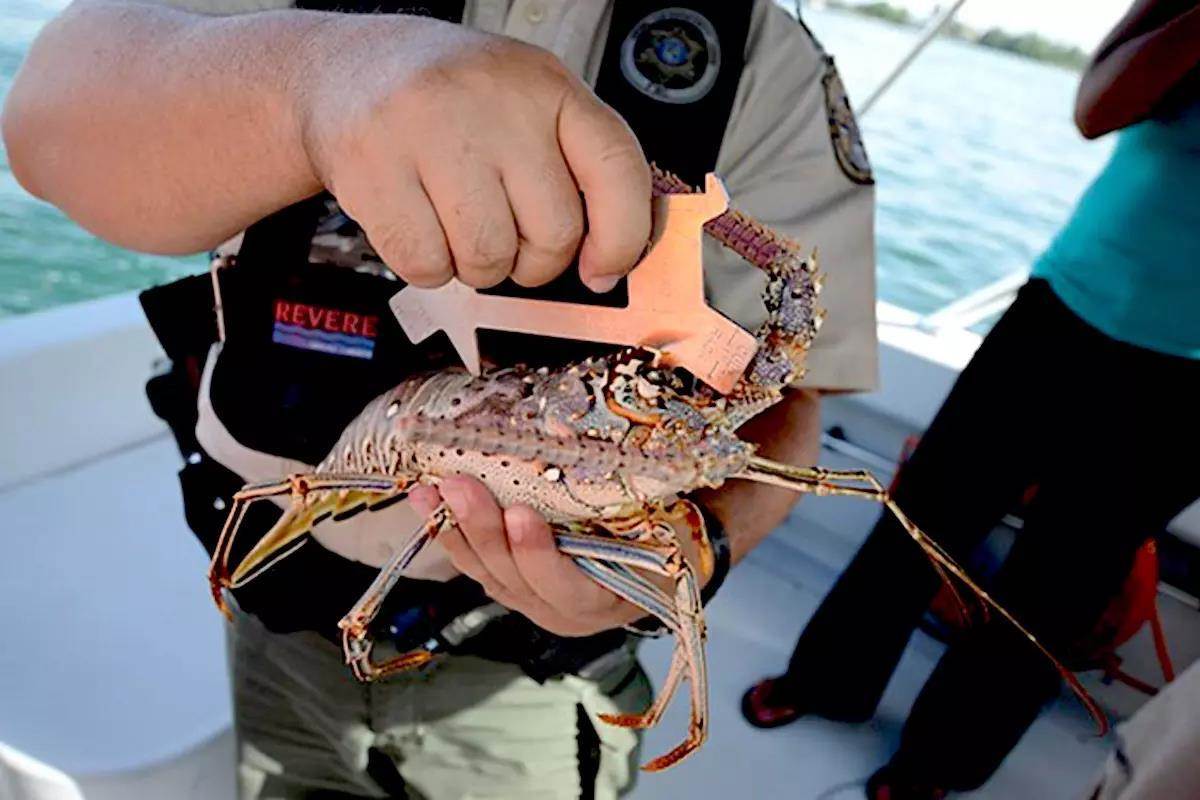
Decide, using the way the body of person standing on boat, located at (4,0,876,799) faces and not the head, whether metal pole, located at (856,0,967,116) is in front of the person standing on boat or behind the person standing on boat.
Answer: behind

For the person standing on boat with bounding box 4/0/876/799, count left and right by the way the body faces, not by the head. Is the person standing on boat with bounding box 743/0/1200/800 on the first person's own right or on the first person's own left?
on the first person's own left

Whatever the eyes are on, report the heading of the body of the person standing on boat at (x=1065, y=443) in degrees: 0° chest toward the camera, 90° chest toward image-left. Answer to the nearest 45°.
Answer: approximately 45°

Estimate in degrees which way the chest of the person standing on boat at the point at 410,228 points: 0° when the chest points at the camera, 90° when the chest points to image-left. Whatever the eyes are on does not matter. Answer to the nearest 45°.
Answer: approximately 0°

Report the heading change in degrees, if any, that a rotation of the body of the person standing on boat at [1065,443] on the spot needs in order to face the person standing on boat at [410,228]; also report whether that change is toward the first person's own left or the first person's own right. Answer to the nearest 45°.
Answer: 0° — they already face them

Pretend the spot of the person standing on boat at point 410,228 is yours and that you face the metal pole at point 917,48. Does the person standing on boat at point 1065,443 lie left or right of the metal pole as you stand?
right

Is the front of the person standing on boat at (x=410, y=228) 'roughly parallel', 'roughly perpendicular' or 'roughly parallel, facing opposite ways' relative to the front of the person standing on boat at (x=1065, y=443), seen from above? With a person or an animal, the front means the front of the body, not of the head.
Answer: roughly perpendicular
